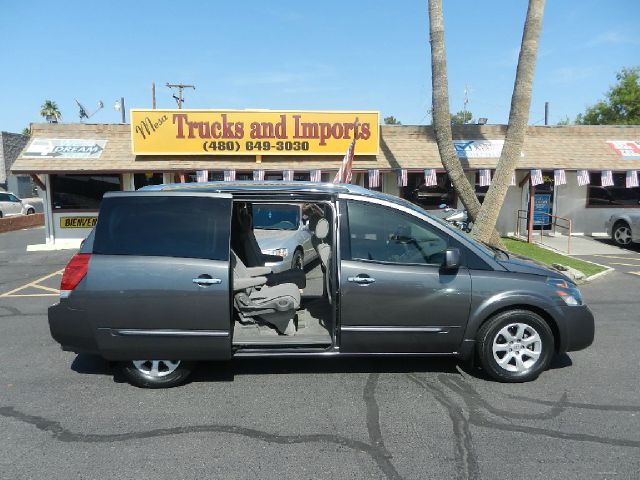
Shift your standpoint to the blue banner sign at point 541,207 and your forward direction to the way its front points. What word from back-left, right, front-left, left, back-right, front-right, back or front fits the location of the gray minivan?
front

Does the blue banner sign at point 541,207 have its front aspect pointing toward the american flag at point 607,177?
no

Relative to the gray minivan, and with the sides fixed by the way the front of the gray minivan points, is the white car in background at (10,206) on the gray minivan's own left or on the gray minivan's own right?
on the gray minivan's own left

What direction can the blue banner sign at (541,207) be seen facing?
toward the camera

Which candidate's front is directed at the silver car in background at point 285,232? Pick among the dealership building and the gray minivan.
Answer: the dealership building

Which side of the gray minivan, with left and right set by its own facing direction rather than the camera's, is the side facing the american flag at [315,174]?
left

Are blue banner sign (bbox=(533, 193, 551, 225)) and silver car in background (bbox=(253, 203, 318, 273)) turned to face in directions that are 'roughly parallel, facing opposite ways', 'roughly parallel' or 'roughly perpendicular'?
roughly parallel

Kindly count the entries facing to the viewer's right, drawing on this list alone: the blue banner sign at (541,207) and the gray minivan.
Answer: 1

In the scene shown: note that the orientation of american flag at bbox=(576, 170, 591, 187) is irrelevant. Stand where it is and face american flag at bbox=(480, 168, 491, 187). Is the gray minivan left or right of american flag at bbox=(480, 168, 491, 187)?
left

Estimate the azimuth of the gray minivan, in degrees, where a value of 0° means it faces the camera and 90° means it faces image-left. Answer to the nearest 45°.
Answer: approximately 270°

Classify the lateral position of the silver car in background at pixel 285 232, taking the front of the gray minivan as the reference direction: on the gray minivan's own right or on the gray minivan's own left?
on the gray minivan's own left

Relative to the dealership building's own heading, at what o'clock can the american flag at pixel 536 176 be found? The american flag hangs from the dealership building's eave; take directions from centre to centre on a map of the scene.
The american flag is roughly at 9 o'clock from the dealership building.

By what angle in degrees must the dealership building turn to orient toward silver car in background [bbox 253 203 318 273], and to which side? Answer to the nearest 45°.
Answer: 0° — it already faces it
